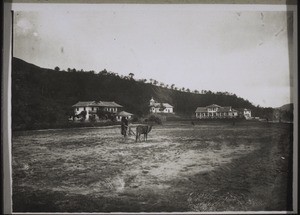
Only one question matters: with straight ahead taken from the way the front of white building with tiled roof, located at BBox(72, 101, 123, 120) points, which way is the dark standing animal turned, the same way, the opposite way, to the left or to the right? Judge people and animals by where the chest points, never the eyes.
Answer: to the left

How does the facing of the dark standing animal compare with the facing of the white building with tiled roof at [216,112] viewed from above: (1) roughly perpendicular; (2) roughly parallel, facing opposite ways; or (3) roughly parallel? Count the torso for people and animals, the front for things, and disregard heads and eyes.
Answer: roughly perpendicular

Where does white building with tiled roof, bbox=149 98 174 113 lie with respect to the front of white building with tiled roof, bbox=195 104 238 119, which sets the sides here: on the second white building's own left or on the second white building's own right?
on the second white building's own right

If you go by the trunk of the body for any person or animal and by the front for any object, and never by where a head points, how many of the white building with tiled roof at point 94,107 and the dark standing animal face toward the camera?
1

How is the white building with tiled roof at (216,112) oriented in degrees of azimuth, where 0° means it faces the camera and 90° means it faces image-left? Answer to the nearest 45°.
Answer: approximately 0°

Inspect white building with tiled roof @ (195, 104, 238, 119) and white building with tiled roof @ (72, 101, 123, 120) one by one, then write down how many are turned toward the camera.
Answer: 2

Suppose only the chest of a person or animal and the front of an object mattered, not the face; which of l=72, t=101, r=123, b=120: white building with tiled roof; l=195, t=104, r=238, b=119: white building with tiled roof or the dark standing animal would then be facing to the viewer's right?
the dark standing animal

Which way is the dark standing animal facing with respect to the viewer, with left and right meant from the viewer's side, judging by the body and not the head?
facing to the right of the viewer
